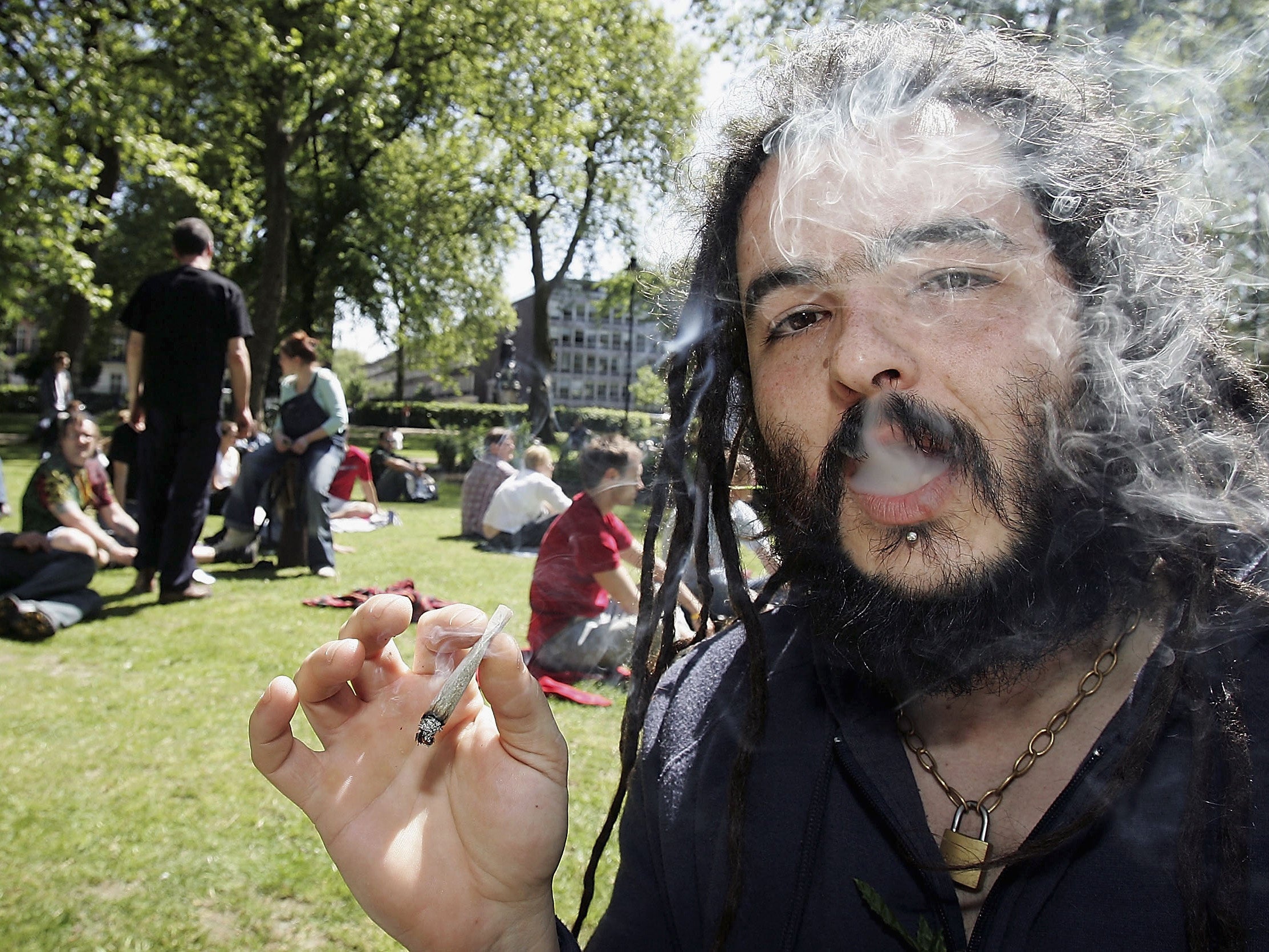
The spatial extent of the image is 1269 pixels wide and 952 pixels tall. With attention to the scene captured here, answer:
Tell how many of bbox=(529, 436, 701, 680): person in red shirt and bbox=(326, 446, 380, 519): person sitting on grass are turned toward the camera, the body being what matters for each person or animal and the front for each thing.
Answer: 0

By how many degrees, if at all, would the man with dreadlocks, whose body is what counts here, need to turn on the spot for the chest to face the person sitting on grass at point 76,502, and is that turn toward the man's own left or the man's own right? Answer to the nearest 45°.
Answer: approximately 135° to the man's own right

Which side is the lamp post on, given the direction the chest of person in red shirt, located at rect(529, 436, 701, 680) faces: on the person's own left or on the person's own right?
on the person's own left

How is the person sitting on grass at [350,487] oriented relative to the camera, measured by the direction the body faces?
to the viewer's right

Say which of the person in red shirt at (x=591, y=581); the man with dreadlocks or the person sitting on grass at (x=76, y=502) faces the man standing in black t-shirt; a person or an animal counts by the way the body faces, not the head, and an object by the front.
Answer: the person sitting on grass

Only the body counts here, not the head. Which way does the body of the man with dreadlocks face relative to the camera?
toward the camera

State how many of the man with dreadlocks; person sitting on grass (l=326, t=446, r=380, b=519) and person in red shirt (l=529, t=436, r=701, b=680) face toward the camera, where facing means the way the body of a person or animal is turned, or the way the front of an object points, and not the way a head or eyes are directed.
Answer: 1

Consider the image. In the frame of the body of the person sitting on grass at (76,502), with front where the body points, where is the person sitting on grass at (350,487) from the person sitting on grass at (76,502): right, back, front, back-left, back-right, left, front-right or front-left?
left

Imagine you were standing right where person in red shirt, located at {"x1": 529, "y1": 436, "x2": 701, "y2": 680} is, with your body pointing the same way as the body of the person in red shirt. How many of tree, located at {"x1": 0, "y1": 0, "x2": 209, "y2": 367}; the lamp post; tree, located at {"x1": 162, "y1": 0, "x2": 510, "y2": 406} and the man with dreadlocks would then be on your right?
1

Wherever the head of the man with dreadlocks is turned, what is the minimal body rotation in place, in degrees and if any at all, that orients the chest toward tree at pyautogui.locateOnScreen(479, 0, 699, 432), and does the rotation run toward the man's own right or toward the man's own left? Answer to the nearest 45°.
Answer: approximately 180°

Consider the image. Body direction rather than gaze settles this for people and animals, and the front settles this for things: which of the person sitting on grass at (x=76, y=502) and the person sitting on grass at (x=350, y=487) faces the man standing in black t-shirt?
the person sitting on grass at (x=76, y=502)

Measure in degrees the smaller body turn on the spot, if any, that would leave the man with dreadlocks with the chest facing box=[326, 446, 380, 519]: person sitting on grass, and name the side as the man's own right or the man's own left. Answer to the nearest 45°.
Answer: approximately 135° to the man's own right

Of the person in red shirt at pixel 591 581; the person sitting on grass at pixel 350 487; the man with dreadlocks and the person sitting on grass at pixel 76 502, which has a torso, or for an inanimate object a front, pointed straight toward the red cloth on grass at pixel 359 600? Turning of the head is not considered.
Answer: the person sitting on grass at pixel 76 502

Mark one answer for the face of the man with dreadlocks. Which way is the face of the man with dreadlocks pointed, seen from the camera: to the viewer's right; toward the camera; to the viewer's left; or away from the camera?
toward the camera
